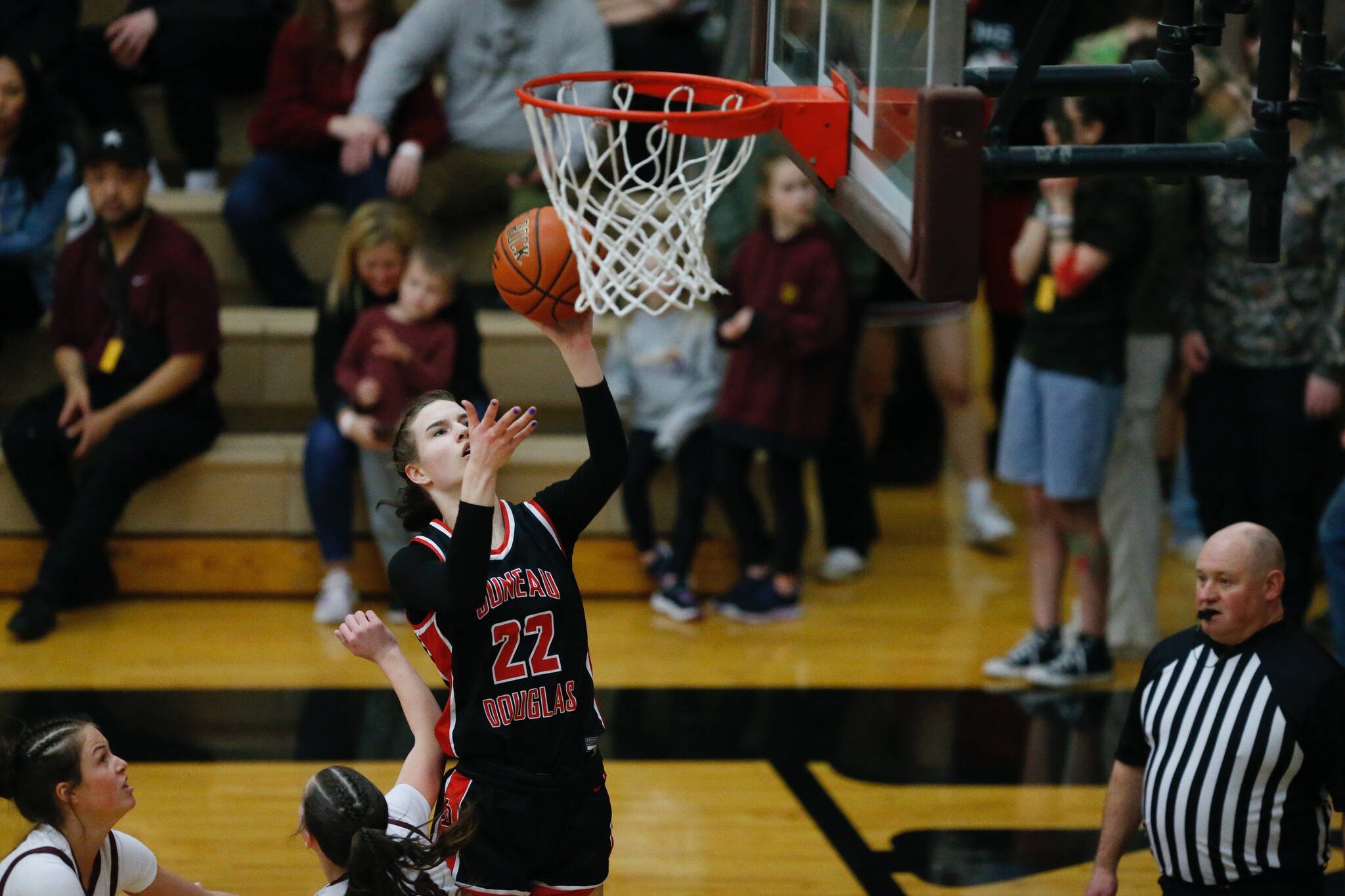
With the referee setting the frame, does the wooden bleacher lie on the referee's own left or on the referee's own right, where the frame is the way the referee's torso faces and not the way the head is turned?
on the referee's own right

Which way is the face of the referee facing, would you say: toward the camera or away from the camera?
toward the camera

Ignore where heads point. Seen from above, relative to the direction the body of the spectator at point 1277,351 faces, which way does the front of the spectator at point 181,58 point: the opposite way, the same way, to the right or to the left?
the same way

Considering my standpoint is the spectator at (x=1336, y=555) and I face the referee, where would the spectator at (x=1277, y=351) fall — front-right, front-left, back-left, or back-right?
back-right

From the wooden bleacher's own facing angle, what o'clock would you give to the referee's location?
The referee is roughly at 11 o'clock from the wooden bleacher.

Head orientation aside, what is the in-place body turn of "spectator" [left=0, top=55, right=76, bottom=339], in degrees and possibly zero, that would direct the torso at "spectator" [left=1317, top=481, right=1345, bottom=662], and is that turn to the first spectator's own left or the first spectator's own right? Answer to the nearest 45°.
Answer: approximately 45° to the first spectator's own left

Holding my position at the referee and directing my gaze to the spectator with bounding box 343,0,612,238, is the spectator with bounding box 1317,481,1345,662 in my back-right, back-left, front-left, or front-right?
front-right

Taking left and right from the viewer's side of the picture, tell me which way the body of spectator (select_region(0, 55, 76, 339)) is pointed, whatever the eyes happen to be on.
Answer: facing the viewer

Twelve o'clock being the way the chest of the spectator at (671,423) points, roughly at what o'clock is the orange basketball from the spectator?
The orange basketball is roughly at 12 o'clock from the spectator.

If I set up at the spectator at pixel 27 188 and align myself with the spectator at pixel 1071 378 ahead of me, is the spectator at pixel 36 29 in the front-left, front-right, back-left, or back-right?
back-left

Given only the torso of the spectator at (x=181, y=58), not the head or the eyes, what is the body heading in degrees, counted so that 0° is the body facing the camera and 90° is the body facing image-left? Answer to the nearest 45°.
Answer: approximately 45°

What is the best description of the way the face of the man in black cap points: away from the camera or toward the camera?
toward the camera

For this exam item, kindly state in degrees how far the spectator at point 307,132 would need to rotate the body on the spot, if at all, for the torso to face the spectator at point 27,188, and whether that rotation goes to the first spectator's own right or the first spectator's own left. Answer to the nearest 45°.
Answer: approximately 90° to the first spectator's own right

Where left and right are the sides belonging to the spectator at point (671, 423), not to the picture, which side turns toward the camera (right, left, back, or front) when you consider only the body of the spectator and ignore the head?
front

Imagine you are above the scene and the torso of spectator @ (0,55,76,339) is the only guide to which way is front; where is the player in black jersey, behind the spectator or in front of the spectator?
in front

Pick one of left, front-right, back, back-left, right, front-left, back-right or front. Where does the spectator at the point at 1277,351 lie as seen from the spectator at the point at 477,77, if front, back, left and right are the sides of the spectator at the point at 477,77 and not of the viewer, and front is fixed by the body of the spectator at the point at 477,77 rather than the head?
front-left
